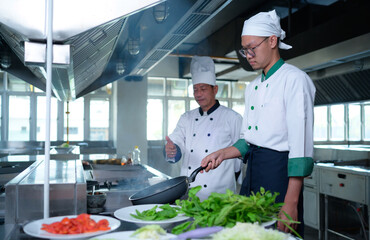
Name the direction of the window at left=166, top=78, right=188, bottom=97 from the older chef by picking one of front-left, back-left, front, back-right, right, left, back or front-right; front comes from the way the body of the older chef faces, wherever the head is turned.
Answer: back-right

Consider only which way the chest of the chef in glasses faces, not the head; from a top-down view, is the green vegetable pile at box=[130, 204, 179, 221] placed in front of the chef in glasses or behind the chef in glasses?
in front

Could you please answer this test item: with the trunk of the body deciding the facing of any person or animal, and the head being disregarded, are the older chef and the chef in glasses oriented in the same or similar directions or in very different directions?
same or similar directions

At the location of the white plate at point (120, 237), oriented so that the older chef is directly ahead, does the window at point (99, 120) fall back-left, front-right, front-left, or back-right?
front-left

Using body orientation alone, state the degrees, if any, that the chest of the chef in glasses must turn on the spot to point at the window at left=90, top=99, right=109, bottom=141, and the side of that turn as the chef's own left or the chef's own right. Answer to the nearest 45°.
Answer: approximately 90° to the chef's own right

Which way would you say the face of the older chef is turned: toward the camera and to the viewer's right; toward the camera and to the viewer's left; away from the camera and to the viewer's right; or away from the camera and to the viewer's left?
toward the camera and to the viewer's left

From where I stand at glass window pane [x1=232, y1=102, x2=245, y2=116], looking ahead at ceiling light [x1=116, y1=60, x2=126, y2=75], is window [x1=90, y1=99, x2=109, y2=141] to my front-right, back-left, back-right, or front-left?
front-right

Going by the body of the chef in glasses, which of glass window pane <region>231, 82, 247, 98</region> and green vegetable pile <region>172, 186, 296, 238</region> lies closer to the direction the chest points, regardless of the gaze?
the green vegetable pile

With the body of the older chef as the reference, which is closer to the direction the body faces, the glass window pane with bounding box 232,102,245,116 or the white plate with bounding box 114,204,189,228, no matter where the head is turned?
the white plate

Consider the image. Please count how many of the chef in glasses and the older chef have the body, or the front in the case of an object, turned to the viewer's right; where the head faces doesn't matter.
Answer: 0

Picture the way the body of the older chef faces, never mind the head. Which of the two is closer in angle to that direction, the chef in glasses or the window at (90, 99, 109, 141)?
the chef in glasses

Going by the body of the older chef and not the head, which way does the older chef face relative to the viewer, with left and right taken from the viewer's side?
facing the viewer and to the left of the viewer

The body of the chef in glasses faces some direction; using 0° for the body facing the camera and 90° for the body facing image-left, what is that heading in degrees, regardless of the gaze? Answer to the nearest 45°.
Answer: approximately 45°
